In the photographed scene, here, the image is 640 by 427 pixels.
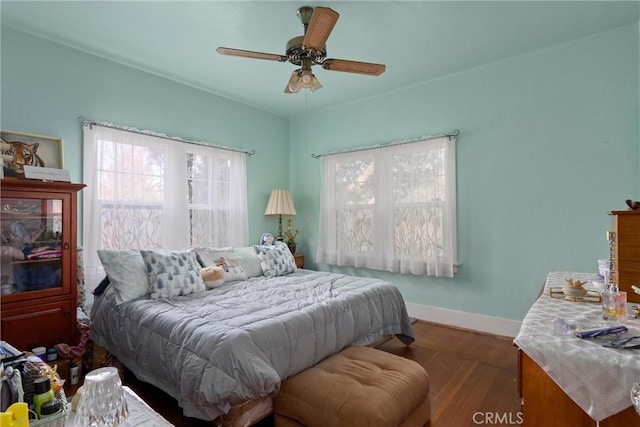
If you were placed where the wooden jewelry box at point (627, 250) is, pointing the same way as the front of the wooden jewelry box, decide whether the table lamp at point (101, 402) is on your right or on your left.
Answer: on your left

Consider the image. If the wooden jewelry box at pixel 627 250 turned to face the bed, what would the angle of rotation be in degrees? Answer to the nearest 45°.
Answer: approximately 45° to its left

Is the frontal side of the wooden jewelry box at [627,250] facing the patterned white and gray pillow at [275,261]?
yes

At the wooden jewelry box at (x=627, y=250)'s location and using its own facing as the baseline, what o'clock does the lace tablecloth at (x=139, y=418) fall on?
The lace tablecloth is roughly at 10 o'clock from the wooden jewelry box.

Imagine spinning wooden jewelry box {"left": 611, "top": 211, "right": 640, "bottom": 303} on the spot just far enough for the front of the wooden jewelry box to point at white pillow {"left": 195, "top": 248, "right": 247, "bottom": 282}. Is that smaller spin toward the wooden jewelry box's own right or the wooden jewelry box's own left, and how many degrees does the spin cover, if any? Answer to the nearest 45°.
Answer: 0° — it already faces it

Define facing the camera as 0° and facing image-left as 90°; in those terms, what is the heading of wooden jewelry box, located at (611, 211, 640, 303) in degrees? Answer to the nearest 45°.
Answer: approximately 90°

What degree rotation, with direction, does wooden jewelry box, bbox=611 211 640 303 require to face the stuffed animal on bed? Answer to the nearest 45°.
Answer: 0° — it already faces it
